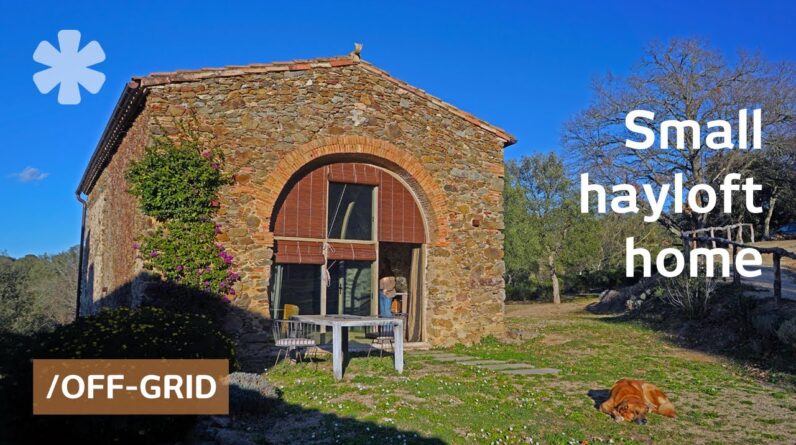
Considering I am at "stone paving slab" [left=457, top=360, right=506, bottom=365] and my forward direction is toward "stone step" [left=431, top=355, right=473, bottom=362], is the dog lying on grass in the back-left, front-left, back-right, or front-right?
back-left

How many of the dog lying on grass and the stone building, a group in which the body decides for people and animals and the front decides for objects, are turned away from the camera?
0

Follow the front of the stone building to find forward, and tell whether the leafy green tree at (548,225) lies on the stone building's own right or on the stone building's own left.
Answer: on the stone building's own left

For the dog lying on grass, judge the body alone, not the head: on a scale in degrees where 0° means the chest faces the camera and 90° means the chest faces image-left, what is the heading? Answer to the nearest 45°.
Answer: approximately 45°

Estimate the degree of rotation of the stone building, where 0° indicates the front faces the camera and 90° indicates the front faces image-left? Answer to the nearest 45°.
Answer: approximately 315°
